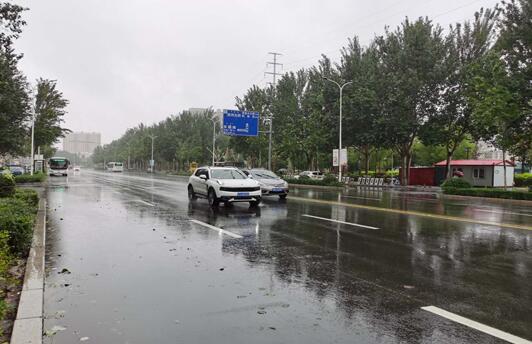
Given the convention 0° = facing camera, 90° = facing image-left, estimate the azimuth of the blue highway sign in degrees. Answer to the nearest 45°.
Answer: approximately 0°

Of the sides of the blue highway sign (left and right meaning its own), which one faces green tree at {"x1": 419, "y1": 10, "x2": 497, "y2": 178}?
front

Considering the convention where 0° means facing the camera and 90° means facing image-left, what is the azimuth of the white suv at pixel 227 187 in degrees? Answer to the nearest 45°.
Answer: approximately 315°

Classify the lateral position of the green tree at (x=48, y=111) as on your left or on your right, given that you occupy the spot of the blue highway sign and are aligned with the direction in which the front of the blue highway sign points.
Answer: on your right

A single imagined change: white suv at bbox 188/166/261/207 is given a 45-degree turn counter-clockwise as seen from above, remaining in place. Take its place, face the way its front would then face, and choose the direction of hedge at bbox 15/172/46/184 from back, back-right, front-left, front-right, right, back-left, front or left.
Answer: back-left

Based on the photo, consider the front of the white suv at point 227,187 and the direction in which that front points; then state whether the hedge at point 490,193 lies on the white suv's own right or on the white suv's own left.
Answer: on the white suv's own left

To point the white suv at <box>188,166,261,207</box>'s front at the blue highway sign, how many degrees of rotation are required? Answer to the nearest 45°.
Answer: approximately 135° to its left

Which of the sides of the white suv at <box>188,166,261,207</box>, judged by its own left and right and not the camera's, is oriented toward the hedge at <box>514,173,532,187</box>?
left
